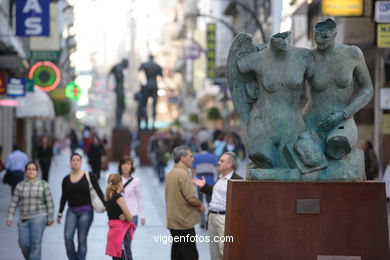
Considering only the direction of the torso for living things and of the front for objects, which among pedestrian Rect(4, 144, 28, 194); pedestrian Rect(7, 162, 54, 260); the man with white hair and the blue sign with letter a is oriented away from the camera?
pedestrian Rect(4, 144, 28, 194)

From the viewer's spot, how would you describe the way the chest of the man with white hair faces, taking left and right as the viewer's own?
facing the viewer and to the left of the viewer

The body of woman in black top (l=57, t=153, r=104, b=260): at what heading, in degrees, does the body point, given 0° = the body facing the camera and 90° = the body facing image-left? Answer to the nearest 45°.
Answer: approximately 0°

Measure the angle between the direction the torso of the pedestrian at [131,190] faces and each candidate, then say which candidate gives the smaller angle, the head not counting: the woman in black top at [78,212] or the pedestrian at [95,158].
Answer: the woman in black top

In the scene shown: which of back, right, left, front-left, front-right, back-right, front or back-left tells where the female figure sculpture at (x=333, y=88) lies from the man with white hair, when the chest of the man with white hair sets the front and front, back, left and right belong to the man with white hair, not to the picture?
left

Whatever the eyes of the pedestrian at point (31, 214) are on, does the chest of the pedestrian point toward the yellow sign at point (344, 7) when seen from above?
no

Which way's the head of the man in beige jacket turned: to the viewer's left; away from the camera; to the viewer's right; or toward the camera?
to the viewer's right

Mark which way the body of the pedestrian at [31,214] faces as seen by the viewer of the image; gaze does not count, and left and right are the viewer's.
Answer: facing the viewer

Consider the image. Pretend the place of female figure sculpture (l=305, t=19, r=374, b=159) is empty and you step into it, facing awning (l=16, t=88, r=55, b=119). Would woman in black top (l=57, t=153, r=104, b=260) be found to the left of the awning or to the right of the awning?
left

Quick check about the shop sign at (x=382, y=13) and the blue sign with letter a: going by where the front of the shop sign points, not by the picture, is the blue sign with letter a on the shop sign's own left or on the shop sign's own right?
on the shop sign's own right

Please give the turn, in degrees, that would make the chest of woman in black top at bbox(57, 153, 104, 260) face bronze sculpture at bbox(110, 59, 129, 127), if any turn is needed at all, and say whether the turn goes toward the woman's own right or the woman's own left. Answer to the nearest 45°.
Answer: approximately 180°

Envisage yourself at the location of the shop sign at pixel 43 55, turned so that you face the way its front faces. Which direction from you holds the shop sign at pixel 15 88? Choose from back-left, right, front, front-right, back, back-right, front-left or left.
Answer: front

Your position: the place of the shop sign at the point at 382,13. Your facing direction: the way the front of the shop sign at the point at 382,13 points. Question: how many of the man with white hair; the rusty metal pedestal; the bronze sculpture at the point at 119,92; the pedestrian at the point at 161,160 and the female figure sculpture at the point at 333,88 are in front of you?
3
